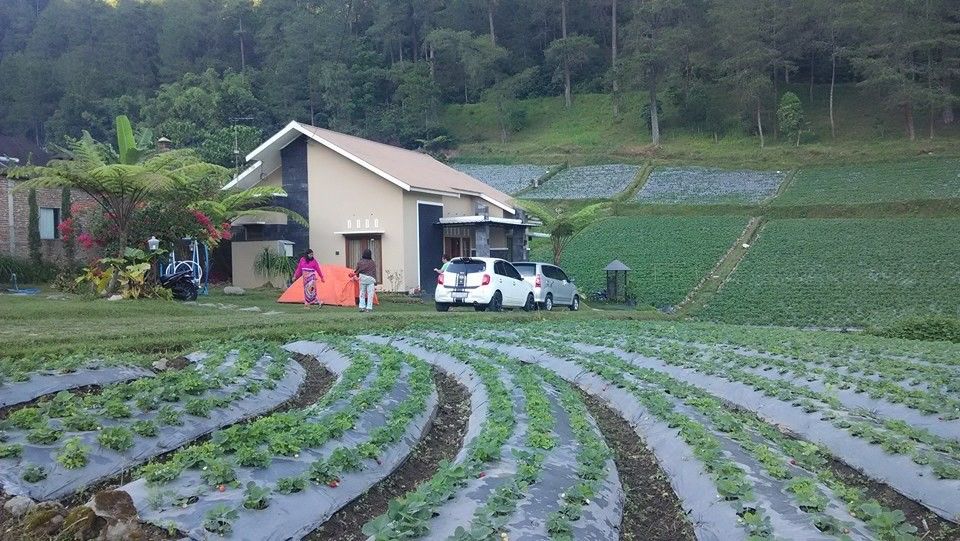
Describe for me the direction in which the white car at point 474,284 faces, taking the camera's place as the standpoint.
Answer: facing away from the viewer and to the right of the viewer

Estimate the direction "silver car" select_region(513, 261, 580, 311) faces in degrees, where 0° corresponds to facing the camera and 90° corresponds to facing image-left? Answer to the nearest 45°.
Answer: approximately 225°

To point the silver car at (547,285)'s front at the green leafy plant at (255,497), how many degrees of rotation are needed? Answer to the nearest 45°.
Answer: approximately 135° to its right

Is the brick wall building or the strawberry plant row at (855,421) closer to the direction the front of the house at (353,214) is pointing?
the strawberry plant row

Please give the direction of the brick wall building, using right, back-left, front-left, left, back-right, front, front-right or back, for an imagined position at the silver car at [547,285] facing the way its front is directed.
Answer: back-left

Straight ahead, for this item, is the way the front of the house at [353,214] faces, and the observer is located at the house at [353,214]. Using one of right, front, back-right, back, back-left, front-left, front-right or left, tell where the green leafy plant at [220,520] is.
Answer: front-right

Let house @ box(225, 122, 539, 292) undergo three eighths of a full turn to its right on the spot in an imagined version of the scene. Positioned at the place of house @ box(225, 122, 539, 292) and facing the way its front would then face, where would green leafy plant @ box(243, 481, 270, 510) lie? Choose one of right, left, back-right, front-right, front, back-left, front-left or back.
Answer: left

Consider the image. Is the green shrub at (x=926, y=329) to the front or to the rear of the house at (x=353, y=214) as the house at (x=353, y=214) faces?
to the front

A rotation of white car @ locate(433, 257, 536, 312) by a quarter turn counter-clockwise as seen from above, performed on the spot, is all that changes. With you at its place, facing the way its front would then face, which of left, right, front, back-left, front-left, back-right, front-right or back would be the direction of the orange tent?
front-left

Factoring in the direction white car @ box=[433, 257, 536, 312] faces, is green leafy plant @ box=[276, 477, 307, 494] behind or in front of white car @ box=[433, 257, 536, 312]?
behind
